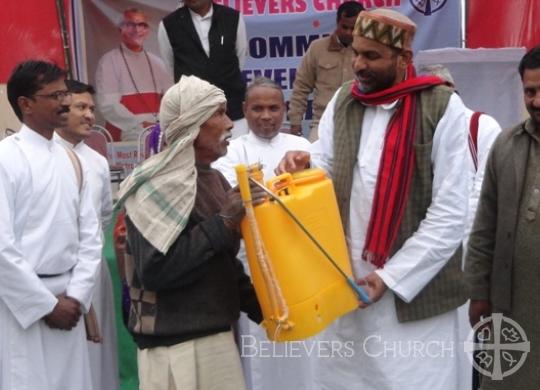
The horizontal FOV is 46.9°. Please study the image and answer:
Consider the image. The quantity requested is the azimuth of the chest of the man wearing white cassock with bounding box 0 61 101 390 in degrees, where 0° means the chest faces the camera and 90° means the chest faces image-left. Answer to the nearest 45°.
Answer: approximately 315°

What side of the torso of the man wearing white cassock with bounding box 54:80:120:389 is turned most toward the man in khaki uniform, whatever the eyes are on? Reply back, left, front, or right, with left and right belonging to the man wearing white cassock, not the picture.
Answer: left

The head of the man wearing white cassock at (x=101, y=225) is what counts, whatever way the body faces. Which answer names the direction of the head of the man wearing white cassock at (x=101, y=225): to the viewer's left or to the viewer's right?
to the viewer's right

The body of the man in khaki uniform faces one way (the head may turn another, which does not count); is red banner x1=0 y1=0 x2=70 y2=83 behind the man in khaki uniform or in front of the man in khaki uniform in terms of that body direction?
behind

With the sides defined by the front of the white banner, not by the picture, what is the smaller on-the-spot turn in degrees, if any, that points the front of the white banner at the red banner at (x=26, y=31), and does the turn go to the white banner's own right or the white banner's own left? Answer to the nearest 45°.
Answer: approximately 90° to the white banner's own right

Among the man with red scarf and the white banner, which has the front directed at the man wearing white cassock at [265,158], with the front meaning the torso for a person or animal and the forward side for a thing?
the white banner

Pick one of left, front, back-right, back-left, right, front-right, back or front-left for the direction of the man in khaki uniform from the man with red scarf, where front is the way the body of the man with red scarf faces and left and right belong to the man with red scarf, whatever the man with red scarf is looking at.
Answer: back-right

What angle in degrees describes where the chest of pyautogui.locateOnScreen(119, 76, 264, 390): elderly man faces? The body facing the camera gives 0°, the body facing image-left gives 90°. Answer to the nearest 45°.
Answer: approximately 270°

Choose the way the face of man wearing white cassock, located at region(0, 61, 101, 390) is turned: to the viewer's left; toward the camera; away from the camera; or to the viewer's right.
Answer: to the viewer's right
